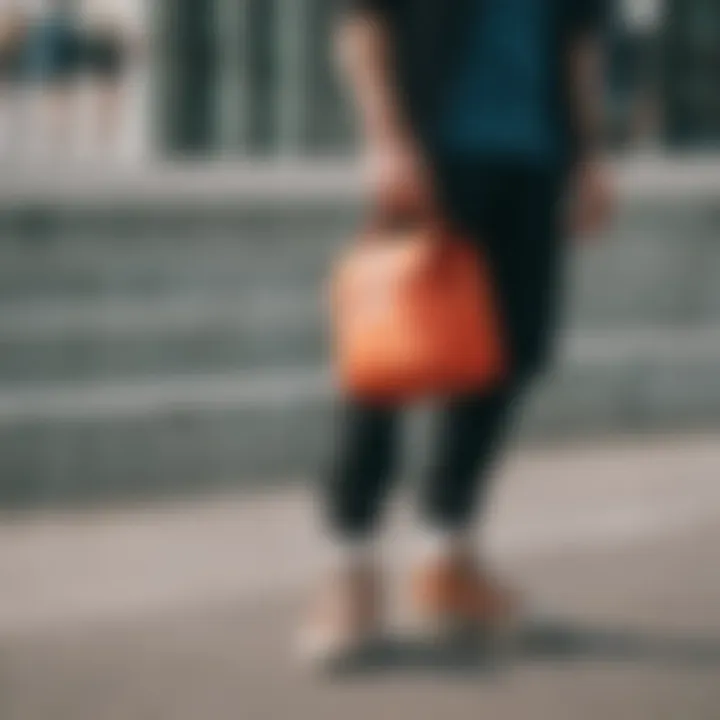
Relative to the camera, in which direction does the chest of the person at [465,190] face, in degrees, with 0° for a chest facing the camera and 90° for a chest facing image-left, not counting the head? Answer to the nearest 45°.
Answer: approximately 0°

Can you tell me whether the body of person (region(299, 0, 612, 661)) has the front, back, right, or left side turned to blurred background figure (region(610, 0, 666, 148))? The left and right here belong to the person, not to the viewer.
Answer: back

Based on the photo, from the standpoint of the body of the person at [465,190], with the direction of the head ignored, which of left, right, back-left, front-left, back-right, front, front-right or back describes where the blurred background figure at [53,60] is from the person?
back-right

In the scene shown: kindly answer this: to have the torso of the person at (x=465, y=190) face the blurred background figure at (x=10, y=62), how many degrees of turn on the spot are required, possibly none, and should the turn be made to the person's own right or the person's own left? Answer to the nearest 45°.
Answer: approximately 135° to the person's own right
